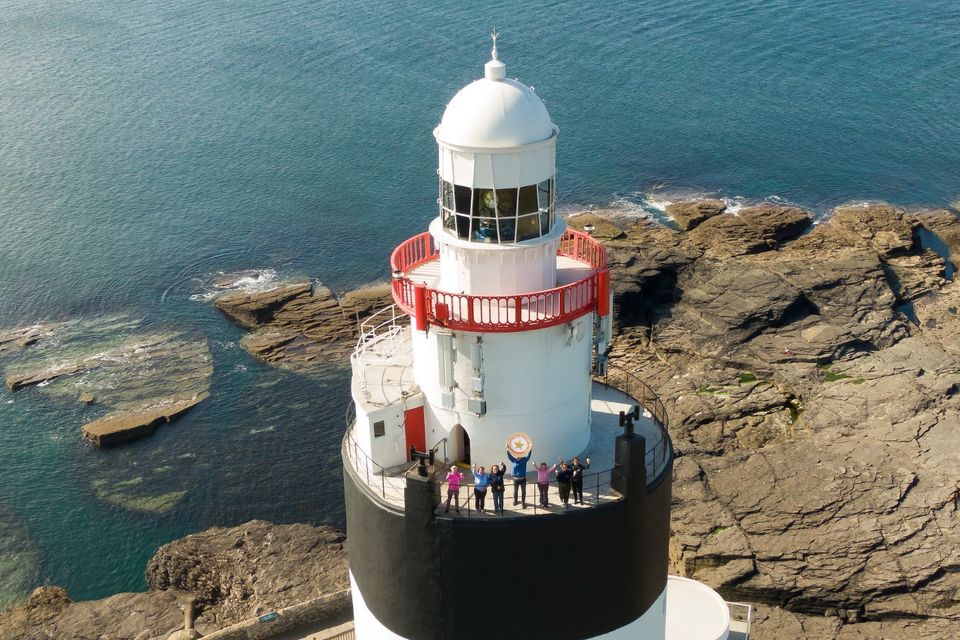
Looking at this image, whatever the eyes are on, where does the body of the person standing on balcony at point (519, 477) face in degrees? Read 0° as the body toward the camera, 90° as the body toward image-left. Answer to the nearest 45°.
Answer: approximately 0°

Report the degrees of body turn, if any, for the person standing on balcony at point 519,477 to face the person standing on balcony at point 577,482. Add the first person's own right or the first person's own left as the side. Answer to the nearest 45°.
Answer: approximately 90° to the first person's own left

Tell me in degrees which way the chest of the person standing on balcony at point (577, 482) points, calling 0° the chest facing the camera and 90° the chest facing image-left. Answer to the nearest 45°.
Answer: approximately 0°

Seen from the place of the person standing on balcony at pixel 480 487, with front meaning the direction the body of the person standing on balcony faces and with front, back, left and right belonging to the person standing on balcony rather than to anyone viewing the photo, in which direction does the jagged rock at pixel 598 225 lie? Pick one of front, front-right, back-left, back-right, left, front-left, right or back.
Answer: back
